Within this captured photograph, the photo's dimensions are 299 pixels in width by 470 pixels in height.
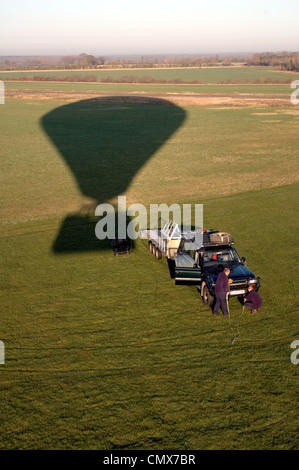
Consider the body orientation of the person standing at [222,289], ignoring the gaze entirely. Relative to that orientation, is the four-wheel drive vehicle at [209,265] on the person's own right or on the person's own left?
on the person's own left

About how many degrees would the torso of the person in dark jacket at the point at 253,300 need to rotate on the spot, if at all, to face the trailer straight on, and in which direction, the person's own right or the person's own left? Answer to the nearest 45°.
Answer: approximately 45° to the person's own right

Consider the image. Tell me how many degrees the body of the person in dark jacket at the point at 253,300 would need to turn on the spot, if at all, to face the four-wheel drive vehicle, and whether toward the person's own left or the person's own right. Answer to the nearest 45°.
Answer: approximately 45° to the person's own right

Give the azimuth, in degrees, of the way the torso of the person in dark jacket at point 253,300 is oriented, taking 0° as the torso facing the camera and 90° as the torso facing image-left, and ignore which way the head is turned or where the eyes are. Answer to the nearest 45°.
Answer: approximately 90°

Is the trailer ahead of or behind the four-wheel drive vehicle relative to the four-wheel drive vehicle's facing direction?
behind

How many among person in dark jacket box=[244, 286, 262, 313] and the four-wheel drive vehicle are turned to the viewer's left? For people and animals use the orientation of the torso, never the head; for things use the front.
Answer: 1

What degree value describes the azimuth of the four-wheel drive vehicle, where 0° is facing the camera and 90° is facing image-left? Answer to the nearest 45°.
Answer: approximately 315°
